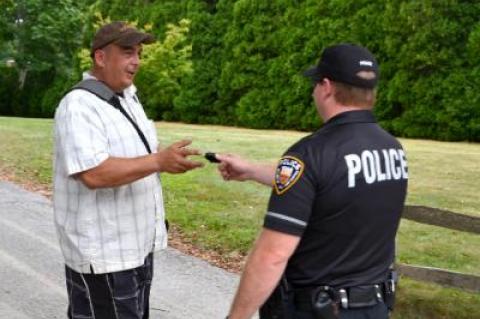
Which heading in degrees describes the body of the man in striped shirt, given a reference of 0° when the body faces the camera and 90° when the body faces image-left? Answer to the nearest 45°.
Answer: approximately 270°

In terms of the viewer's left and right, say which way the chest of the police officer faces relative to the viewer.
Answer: facing away from the viewer and to the left of the viewer

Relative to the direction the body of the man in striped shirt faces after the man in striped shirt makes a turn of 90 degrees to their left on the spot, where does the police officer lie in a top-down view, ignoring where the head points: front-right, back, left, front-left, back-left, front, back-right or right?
back-right

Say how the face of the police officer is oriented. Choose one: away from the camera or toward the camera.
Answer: away from the camera
